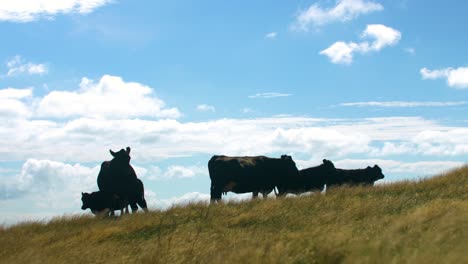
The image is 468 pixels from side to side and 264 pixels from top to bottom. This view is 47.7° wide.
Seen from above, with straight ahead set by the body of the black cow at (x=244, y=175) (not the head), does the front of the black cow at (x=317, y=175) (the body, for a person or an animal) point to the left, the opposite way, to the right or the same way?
the same way

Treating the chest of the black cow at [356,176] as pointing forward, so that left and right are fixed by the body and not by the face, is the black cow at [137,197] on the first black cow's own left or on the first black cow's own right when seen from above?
on the first black cow's own right

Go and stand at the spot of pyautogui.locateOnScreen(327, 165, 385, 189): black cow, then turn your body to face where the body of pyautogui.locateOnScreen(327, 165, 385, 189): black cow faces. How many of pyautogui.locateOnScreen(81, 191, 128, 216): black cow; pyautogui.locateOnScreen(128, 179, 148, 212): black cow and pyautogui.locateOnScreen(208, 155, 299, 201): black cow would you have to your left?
0

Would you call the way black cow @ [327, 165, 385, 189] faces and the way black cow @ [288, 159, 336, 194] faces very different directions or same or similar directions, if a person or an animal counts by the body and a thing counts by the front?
same or similar directions

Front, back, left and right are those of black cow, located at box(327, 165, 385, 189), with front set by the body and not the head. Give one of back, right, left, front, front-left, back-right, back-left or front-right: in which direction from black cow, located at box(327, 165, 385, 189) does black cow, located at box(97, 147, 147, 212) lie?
back-right

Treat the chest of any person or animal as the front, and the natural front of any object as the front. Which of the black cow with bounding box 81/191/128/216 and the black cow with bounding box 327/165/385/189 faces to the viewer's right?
the black cow with bounding box 327/165/385/189

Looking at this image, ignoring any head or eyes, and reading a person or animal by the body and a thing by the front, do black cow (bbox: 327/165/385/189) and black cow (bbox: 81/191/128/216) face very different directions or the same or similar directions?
very different directions

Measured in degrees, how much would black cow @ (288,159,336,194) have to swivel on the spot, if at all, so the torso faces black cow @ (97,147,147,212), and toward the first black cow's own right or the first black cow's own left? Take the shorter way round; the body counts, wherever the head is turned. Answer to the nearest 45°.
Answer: approximately 135° to the first black cow's own right

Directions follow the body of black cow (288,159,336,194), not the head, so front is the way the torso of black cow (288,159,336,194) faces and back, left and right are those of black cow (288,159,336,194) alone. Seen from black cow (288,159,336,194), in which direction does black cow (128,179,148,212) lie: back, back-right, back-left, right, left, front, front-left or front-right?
back-right

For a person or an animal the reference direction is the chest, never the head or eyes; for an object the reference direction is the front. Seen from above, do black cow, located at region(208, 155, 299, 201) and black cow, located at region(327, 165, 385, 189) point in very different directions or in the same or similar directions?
same or similar directions

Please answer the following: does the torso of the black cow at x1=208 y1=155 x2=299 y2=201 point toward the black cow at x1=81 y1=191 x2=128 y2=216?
no

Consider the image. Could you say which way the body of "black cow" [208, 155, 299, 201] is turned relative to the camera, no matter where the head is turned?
to the viewer's right

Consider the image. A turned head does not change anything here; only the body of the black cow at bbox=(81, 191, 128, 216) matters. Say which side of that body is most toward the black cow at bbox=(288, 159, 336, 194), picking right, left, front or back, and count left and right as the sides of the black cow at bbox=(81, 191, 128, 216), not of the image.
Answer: back

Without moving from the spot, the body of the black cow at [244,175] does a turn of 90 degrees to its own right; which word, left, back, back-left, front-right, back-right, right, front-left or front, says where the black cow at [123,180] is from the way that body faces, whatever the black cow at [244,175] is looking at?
front-right

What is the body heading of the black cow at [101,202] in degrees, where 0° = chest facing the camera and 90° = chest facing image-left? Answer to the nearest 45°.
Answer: approximately 90°

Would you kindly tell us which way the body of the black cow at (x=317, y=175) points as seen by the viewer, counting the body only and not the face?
to the viewer's right

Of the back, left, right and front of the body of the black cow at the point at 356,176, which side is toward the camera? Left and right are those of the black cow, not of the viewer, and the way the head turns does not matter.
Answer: right
